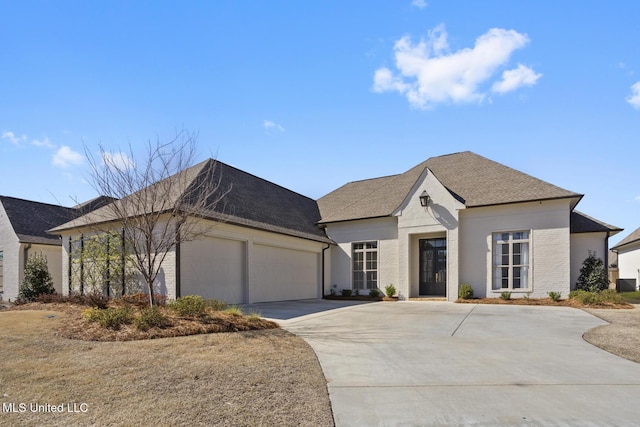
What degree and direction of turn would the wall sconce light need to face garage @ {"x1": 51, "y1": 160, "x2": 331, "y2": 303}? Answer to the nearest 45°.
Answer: approximately 45° to its right

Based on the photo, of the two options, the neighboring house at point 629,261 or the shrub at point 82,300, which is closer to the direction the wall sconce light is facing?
the shrub

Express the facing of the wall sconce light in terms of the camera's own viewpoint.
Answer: facing the viewer

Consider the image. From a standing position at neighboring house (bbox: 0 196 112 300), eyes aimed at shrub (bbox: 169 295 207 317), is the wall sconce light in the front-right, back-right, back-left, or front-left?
front-left

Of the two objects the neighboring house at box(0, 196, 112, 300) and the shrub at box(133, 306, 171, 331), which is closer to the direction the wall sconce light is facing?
the shrub

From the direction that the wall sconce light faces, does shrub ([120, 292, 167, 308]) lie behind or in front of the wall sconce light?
in front

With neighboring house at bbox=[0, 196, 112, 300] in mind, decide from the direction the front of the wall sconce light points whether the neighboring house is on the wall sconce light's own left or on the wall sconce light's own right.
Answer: on the wall sconce light's own right

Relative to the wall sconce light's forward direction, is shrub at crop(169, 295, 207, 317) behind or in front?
in front

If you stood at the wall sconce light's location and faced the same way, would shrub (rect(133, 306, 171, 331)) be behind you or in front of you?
in front
